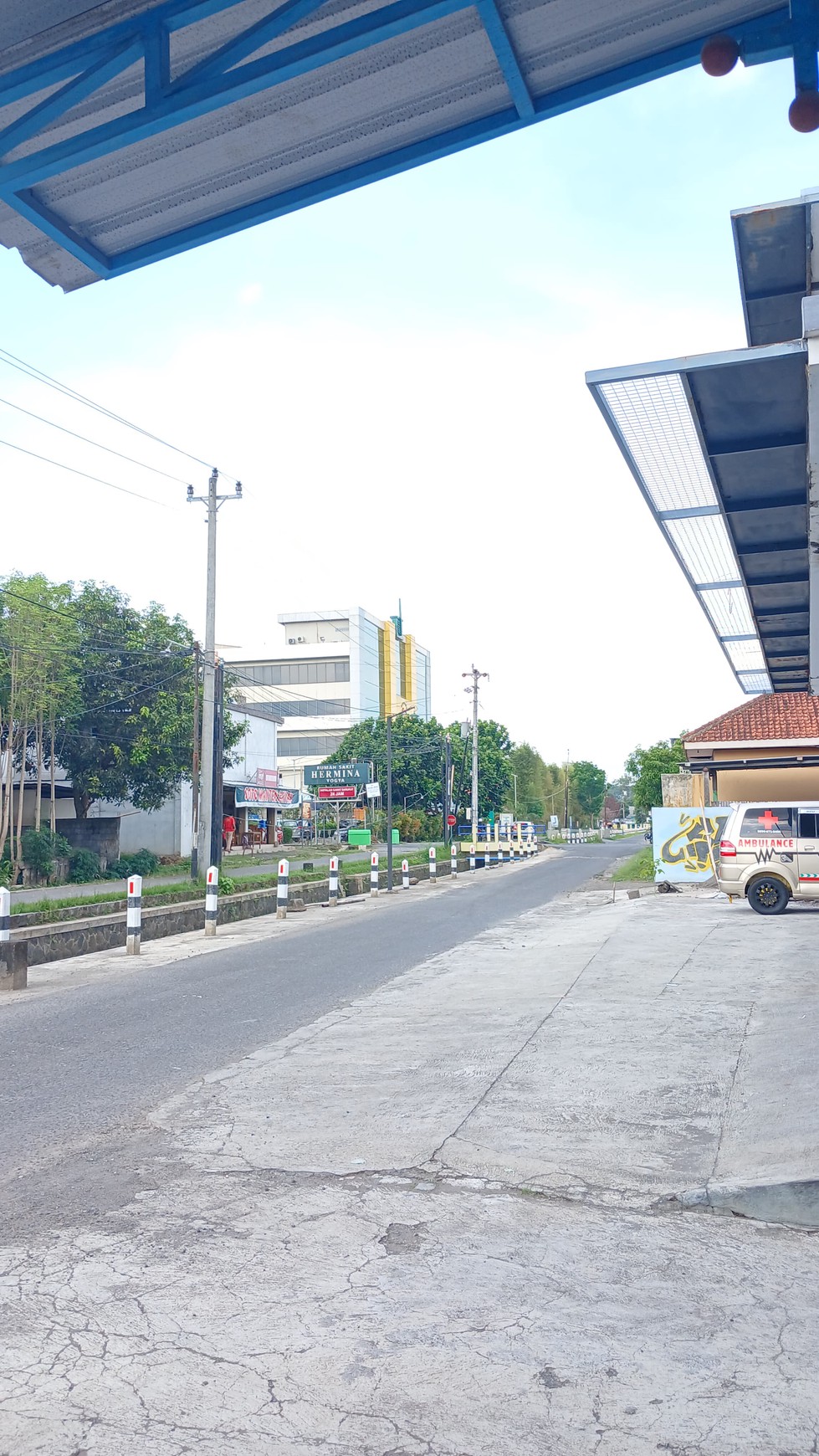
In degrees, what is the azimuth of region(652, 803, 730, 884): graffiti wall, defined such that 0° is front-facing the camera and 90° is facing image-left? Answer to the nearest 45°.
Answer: approximately 0°

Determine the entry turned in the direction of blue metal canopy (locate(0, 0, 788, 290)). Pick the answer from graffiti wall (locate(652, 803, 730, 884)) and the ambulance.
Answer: the graffiti wall

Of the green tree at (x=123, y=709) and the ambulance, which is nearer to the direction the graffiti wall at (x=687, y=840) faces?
the ambulance

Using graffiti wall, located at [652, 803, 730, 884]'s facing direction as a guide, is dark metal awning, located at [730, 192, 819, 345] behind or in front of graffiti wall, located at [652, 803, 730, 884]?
in front

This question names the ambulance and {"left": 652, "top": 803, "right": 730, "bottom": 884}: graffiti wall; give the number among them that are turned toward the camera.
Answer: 1

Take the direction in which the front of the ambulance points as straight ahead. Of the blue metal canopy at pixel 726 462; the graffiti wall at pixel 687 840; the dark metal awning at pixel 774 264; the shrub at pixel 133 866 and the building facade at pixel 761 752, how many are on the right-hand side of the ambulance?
2

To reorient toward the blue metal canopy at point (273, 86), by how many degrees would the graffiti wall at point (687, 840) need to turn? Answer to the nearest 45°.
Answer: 0° — it already faces it
